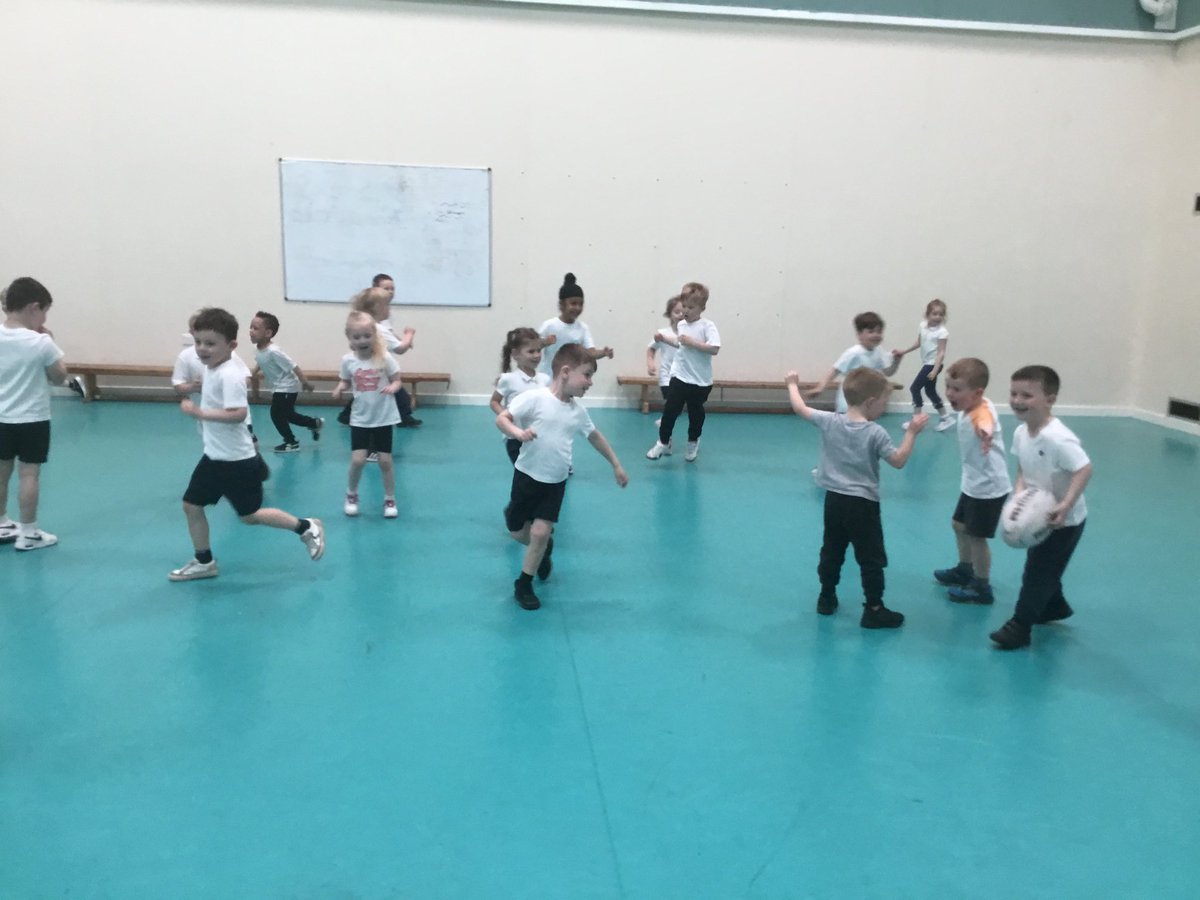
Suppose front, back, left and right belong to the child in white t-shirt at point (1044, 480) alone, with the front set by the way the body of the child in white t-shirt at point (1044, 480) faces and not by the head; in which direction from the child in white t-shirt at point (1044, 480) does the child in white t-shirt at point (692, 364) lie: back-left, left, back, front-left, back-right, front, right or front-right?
right

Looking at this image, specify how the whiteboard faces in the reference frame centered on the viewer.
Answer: facing the viewer

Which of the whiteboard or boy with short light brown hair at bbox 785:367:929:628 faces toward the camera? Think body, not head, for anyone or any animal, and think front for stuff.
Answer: the whiteboard

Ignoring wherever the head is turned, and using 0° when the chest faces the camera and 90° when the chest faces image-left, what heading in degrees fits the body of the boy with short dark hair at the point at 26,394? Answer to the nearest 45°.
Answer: approximately 225°

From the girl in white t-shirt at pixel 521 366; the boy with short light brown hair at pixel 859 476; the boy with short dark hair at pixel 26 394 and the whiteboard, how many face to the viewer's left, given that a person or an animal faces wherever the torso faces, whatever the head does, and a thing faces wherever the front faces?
0

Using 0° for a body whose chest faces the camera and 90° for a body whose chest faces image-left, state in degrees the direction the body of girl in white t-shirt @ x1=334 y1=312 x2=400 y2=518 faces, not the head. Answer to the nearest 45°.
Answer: approximately 0°

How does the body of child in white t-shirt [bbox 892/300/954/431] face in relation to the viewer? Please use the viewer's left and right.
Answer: facing the viewer and to the left of the viewer

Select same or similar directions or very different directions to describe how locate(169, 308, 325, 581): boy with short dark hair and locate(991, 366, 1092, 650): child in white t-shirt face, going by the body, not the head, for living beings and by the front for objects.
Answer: same or similar directions

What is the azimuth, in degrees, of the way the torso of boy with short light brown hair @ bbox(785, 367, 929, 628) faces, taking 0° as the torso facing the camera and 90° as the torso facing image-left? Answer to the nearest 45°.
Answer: approximately 225°
